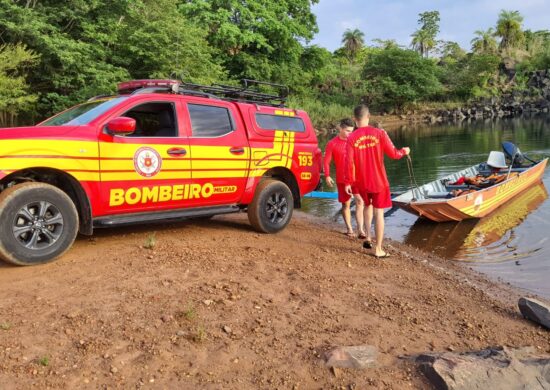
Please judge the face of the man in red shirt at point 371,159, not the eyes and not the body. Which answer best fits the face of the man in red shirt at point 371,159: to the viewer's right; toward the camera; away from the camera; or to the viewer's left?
away from the camera

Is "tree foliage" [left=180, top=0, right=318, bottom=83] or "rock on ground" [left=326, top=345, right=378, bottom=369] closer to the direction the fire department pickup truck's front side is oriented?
the rock on ground

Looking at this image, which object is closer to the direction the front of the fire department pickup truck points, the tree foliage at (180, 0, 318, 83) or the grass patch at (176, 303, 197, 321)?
the grass patch

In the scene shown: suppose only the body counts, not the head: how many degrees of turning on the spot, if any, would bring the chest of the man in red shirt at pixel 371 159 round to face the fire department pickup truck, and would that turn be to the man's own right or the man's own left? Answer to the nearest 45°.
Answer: approximately 90° to the man's own left

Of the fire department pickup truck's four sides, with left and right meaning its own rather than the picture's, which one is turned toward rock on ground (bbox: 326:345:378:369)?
left

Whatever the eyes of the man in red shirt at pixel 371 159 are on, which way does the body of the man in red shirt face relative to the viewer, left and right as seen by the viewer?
facing away from the viewer

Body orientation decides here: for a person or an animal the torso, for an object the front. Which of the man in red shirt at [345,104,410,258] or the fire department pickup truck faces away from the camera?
the man in red shirt

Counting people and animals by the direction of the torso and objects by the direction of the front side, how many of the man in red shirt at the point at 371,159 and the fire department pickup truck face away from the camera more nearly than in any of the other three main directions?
1

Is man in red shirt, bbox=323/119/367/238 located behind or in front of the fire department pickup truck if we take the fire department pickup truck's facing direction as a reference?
behind

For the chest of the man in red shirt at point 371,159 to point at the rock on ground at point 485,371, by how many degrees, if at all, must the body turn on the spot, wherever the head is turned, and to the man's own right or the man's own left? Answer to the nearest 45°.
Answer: approximately 180°

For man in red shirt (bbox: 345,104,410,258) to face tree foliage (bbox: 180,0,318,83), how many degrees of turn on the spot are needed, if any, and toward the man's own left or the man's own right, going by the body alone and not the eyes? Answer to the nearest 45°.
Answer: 0° — they already face it

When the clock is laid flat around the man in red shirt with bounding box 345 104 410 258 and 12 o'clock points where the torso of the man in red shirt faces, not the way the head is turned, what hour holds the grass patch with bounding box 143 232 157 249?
The grass patch is roughly at 8 o'clock from the man in red shirt.

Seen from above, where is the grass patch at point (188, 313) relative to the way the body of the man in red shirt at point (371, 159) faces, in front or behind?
behind

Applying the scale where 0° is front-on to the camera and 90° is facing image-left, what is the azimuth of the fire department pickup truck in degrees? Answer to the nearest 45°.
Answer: approximately 45°
